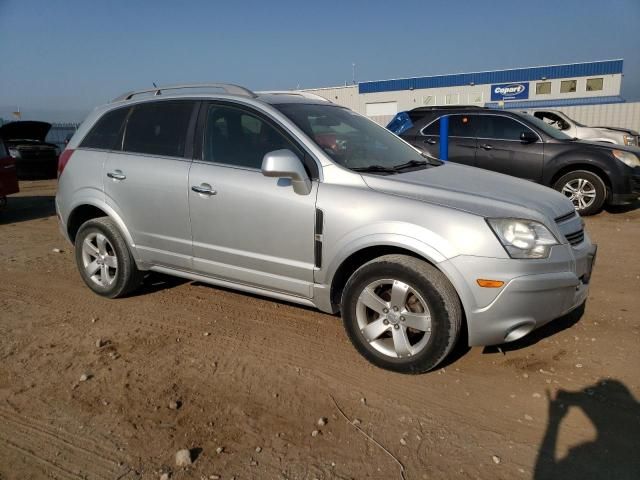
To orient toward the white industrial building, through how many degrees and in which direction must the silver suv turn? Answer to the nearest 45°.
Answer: approximately 135° to its left

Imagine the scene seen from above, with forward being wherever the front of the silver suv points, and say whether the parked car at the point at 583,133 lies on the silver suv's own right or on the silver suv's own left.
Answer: on the silver suv's own left

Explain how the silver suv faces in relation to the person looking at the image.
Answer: facing the viewer and to the right of the viewer

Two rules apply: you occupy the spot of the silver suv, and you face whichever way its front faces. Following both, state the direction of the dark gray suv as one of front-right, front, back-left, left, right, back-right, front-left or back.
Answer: left

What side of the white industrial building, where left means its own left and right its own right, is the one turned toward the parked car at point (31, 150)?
front

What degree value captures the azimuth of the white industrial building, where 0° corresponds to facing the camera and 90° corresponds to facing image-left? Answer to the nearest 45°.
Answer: approximately 45°

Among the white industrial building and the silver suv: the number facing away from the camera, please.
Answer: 0

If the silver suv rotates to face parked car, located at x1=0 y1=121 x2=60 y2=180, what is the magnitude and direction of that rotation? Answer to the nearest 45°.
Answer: approximately 180°

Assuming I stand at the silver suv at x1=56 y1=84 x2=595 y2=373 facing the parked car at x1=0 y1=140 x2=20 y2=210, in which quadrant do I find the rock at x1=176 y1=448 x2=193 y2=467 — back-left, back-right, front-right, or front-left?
back-left

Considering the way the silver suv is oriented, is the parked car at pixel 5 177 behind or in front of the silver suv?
behind

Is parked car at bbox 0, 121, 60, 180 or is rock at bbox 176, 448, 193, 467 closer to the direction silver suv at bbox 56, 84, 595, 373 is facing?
the rock

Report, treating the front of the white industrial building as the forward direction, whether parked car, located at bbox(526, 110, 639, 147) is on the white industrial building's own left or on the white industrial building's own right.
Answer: on the white industrial building's own left

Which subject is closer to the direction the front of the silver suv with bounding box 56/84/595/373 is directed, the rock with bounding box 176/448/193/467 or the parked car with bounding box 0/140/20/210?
the rock

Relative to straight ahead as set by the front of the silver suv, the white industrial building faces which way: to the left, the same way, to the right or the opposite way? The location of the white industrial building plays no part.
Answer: to the right
